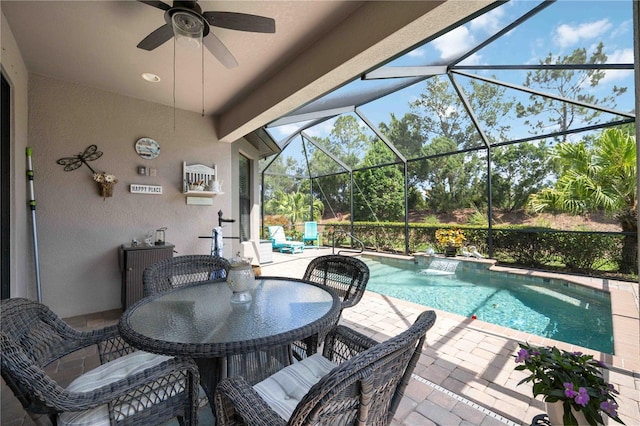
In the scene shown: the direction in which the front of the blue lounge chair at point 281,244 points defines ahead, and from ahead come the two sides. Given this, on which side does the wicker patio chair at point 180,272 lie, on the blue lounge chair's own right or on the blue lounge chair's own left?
on the blue lounge chair's own right

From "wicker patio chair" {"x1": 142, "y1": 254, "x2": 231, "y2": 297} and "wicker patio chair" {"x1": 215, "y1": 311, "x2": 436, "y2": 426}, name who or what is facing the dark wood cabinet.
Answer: "wicker patio chair" {"x1": 215, "y1": 311, "x2": 436, "y2": 426}

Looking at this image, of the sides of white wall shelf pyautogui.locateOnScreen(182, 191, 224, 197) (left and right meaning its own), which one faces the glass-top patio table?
front

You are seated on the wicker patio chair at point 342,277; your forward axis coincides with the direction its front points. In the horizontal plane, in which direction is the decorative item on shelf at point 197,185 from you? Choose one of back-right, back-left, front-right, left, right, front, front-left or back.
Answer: right

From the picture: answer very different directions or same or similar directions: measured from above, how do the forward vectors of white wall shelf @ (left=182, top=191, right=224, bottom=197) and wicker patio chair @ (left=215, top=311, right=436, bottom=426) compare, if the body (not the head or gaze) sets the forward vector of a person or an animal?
very different directions

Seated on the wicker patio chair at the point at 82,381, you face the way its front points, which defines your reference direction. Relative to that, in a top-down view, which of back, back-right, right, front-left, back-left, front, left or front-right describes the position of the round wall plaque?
front-left

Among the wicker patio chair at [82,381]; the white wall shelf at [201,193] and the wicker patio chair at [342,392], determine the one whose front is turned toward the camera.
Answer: the white wall shelf

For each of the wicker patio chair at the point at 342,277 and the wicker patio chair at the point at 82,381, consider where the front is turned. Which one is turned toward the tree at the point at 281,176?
the wicker patio chair at the point at 82,381

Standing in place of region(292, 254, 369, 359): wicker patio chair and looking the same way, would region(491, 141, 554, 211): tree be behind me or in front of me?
behind

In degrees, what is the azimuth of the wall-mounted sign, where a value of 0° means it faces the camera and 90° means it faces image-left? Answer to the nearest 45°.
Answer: approximately 0°

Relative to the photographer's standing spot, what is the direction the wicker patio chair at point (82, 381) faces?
facing away from the viewer and to the right of the viewer

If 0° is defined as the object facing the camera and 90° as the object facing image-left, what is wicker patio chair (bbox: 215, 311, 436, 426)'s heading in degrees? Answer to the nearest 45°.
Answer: approximately 135°

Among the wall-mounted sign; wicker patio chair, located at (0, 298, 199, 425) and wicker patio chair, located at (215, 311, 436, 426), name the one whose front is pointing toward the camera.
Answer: the wall-mounted sign

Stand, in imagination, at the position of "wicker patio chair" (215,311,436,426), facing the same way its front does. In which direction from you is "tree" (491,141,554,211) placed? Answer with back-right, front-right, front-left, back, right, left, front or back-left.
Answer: right

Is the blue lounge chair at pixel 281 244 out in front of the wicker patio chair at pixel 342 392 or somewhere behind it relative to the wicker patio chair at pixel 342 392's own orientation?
in front

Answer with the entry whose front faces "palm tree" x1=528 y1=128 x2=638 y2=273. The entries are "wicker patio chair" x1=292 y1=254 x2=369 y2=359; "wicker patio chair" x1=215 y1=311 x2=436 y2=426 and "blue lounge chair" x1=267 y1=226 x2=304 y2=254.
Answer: the blue lounge chair

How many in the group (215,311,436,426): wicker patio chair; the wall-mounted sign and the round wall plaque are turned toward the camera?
2

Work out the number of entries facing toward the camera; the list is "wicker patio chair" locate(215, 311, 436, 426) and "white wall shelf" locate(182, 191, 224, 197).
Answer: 1

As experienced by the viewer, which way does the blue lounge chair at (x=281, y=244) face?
facing the viewer and to the right of the viewer
